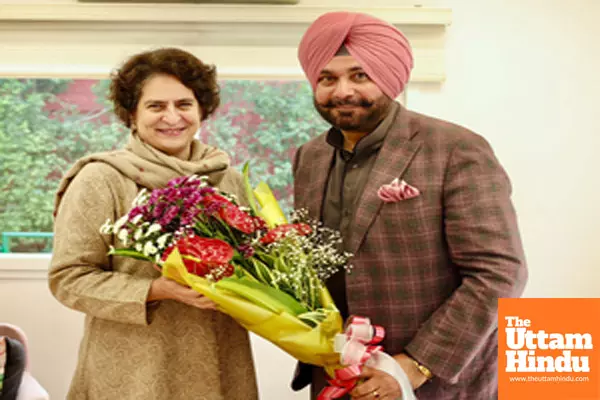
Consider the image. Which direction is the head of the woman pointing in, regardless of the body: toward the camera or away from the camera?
toward the camera

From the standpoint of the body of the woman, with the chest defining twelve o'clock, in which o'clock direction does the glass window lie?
The glass window is roughly at 7 o'clock from the woman.

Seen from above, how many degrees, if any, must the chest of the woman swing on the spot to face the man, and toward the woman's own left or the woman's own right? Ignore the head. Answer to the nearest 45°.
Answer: approximately 45° to the woman's own left

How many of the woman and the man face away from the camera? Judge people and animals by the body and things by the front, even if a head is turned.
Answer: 0

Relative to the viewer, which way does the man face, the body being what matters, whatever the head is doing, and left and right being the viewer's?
facing the viewer and to the left of the viewer

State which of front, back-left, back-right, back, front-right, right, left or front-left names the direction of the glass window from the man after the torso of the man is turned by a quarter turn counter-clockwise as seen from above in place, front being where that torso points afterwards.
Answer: back

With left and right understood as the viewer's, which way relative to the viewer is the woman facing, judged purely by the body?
facing the viewer and to the right of the viewer
